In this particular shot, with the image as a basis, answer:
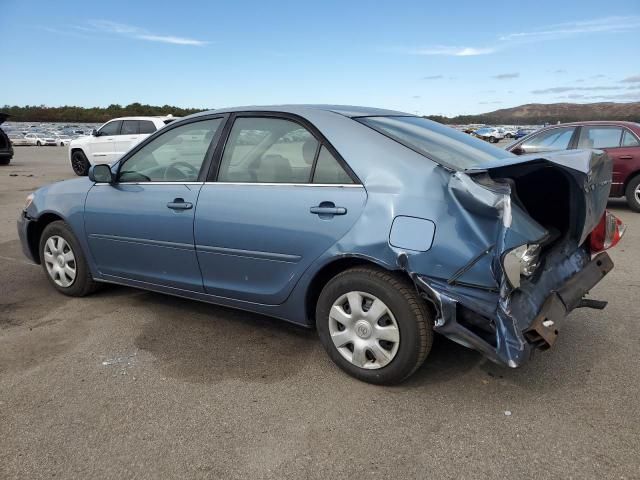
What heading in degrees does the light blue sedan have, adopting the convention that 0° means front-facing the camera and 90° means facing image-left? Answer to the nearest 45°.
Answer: approximately 135°

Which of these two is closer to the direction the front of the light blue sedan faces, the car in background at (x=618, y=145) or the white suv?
the white suv

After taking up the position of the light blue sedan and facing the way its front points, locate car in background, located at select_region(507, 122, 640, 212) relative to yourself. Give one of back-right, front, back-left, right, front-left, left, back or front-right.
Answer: right

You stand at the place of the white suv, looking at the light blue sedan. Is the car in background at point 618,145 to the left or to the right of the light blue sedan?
left
